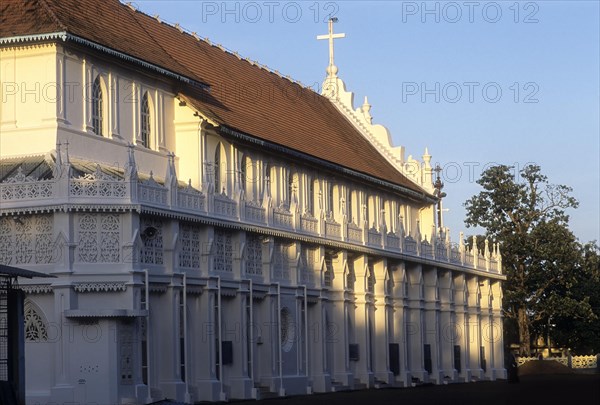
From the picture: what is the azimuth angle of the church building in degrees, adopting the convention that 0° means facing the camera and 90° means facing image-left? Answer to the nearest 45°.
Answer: approximately 225°
